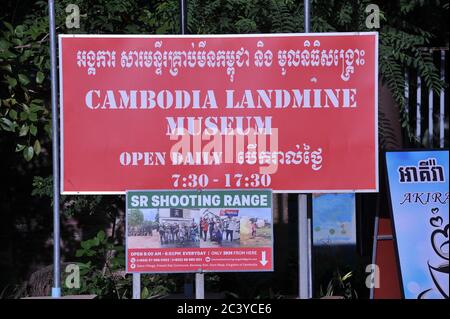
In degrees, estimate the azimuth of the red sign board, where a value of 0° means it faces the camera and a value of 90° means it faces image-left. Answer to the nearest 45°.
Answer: approximately 0°

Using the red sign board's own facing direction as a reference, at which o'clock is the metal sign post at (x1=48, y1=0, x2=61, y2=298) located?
The metal sign post is roughly at 3 o'clock from the red sign board.

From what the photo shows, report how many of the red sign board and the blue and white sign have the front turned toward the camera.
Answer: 2

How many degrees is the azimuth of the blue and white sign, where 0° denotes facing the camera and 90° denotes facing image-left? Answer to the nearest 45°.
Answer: approximately 0°

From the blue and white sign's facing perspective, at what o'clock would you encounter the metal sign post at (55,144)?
The metal sign post is roughly at 2 o'clock from the blue and white sign.
